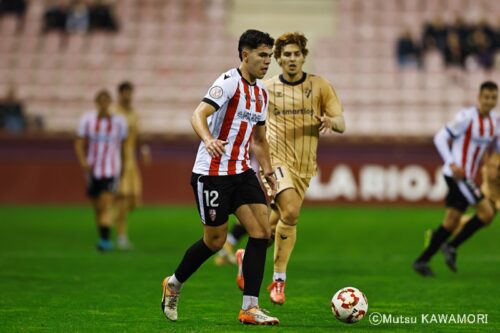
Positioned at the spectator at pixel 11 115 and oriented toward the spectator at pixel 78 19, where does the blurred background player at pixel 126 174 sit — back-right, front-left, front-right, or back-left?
back-right

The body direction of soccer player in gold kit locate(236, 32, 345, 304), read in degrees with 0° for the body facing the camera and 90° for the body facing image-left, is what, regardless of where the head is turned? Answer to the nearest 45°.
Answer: approximately 0°

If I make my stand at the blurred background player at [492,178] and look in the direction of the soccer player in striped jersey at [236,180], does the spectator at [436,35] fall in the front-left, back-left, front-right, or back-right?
back-right

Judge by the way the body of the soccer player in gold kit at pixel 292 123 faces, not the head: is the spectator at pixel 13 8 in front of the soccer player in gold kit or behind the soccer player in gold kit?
behind

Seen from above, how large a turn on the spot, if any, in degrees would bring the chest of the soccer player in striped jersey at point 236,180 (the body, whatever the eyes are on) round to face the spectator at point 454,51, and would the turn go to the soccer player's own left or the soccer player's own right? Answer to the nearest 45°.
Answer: approximately 135° to the soccer player's own left

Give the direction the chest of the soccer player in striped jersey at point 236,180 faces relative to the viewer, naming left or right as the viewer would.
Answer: facing the viewer and to the right of the viewer
